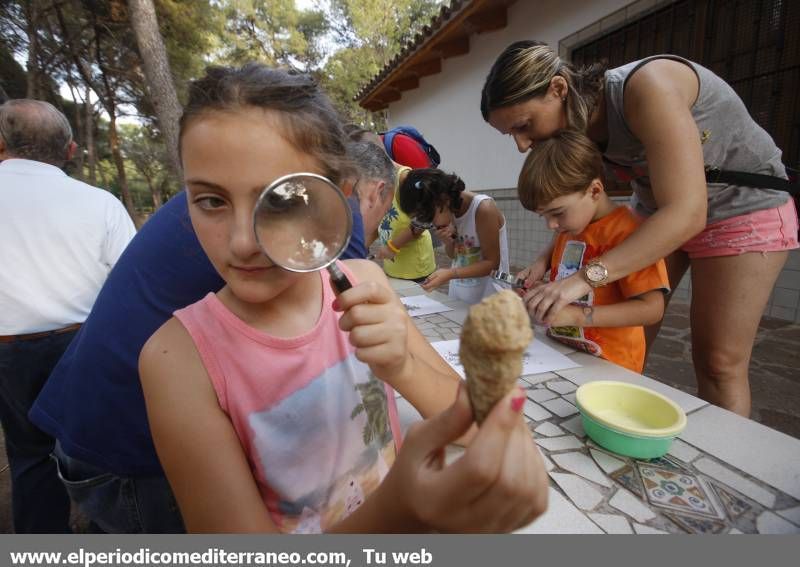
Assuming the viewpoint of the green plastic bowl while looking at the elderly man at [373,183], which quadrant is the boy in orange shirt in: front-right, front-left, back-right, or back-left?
front-right

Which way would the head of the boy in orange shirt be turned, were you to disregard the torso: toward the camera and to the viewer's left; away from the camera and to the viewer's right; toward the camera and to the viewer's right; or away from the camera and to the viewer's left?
toward the camera and to the viewer's left

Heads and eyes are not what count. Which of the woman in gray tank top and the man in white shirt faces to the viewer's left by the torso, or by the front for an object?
the woman in gray tank top

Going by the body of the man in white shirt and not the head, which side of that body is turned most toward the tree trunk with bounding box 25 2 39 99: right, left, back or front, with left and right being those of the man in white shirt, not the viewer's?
front

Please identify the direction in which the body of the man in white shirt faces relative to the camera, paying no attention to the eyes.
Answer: away from the camera

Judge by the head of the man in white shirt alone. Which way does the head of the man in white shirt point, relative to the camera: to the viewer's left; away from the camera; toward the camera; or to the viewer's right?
away from the camera

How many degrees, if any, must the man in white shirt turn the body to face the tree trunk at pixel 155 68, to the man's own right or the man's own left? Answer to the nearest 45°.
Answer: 0° — they already face it

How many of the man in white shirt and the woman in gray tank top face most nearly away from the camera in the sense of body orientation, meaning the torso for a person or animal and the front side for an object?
1

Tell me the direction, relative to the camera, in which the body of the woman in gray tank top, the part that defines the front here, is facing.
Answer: to the viewer's left

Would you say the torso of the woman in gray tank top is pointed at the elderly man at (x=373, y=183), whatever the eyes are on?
yes

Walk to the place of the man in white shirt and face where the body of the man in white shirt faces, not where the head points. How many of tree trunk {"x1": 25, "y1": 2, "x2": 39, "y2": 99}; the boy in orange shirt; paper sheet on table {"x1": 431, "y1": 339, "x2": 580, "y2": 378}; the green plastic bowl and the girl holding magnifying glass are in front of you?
1

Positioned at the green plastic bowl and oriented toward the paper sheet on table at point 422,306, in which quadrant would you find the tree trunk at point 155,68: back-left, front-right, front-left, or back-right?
front-left

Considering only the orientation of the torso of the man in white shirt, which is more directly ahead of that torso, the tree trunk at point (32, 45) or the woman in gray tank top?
the tree trunk

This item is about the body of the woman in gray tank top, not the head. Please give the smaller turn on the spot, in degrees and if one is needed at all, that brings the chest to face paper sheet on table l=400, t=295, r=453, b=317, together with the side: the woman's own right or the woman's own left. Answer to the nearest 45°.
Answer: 0° — they already face it

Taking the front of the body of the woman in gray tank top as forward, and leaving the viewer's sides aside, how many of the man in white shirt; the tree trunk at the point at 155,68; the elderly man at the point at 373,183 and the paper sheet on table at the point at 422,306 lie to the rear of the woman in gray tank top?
0
